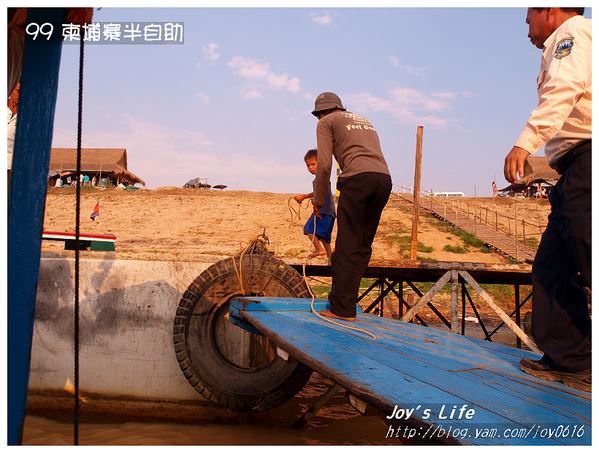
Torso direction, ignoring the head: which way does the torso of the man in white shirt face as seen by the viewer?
to the viewer's left

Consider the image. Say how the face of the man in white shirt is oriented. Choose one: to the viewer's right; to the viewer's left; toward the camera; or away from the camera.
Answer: to the viewer's left

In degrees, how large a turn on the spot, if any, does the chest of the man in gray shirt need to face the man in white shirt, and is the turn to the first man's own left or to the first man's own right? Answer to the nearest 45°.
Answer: approximately 180°

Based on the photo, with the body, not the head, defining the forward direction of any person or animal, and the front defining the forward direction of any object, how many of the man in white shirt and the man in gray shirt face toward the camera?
0

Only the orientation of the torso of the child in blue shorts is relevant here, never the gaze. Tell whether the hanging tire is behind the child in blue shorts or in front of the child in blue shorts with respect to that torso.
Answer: in front

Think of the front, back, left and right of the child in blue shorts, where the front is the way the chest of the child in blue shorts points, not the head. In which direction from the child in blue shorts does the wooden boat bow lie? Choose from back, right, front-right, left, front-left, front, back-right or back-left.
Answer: front-left

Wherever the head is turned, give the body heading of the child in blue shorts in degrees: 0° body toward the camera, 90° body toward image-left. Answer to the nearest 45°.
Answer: approximately 45°

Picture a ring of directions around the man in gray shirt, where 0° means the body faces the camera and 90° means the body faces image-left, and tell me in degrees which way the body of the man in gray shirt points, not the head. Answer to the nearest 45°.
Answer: approximately 135°

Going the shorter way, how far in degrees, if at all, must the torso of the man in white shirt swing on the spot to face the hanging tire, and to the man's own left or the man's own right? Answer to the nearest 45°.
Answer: approximately 45° to the man's own right

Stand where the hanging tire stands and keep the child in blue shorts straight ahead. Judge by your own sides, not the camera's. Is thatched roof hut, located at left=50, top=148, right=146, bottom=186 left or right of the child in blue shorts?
left

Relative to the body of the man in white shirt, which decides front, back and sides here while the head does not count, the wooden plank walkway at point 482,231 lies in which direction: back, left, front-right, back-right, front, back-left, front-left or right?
right

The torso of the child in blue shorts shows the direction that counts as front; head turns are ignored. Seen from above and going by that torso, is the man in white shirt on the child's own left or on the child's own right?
on the child's own left
